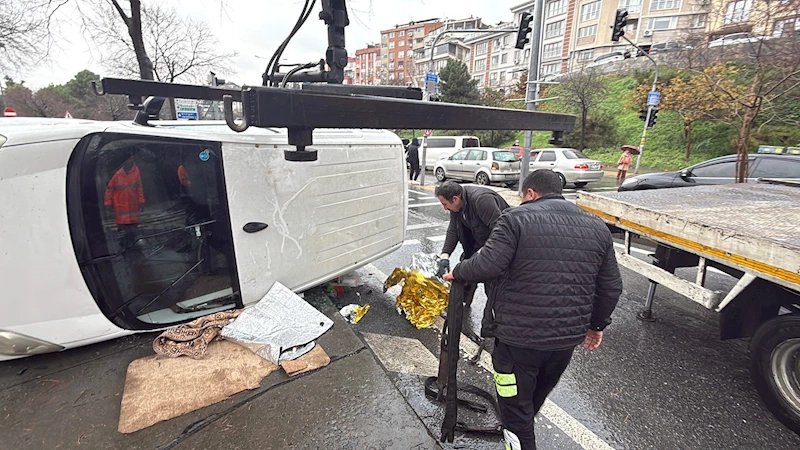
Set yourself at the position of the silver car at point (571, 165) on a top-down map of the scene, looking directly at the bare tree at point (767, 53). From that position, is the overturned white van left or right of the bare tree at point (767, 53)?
right

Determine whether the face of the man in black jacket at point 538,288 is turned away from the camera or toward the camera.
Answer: away from the camera

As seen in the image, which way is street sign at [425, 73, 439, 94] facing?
toward the camera

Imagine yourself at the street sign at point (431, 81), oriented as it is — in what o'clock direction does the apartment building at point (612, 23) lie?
The apartment building is roughly at 7 o'clock from the street sign.

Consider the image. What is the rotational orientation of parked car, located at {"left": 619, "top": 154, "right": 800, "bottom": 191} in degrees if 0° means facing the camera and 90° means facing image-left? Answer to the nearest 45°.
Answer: approximately 90°

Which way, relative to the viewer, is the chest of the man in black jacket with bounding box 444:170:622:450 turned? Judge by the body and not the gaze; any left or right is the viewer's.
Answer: facing away from the viewer and to the left of the viewer

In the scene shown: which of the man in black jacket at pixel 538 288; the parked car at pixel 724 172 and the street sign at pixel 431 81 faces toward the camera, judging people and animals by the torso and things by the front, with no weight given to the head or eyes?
the street sign

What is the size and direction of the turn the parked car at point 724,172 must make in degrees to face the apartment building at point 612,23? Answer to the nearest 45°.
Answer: approximately 90° to its right

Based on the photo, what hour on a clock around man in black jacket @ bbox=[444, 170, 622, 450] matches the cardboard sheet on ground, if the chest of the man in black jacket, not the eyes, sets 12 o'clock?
The cardboard sheet on ground is roughly at 10 o'clock from the man in black jacket.

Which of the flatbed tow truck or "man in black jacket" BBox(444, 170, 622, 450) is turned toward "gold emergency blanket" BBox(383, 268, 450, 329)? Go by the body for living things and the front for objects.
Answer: the man in black jacket

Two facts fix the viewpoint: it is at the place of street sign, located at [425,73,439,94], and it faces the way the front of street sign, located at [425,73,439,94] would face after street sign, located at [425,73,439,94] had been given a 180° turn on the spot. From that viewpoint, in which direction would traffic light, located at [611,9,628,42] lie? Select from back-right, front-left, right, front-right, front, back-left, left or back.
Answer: right
